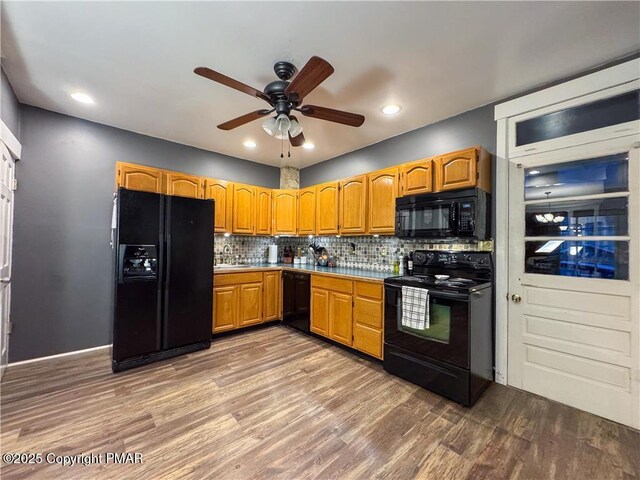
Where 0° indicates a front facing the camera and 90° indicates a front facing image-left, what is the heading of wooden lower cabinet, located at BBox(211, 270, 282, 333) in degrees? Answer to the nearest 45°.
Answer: approximately 315°

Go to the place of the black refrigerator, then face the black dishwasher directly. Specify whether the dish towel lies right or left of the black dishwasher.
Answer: right

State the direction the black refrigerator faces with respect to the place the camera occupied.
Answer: facing the viewer and to the right of the viewer

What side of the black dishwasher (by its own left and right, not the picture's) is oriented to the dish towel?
left

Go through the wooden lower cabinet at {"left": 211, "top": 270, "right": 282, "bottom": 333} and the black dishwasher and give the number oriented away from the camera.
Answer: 0

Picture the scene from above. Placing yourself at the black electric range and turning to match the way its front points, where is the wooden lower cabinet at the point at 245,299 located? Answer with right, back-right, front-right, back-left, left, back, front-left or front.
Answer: front-right

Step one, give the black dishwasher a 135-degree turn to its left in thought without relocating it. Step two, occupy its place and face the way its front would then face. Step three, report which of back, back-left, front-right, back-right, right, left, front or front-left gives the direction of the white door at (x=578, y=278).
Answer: front-right

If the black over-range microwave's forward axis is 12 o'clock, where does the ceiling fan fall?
The ceiling fan is roughly at 12 o'clock from the black over-range microwave.

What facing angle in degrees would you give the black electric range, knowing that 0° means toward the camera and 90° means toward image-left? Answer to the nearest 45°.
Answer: approximately 45°

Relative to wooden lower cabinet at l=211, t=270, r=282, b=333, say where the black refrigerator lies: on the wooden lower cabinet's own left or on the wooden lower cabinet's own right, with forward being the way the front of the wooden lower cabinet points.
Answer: on the wooden lower cabinet's own right

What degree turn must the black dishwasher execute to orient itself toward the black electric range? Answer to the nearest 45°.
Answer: approximately 90° to its left

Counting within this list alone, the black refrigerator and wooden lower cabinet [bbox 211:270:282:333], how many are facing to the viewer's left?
0

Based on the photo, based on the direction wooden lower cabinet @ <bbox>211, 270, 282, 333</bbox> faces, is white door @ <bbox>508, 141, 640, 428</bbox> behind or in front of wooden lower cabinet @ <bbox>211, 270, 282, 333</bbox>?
in front

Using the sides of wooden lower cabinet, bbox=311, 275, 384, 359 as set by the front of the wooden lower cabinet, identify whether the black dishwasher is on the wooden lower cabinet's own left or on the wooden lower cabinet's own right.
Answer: on the wooden lower cabinet's own right

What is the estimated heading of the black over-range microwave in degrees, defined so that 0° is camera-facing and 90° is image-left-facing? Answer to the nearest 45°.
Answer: approximately 45°
